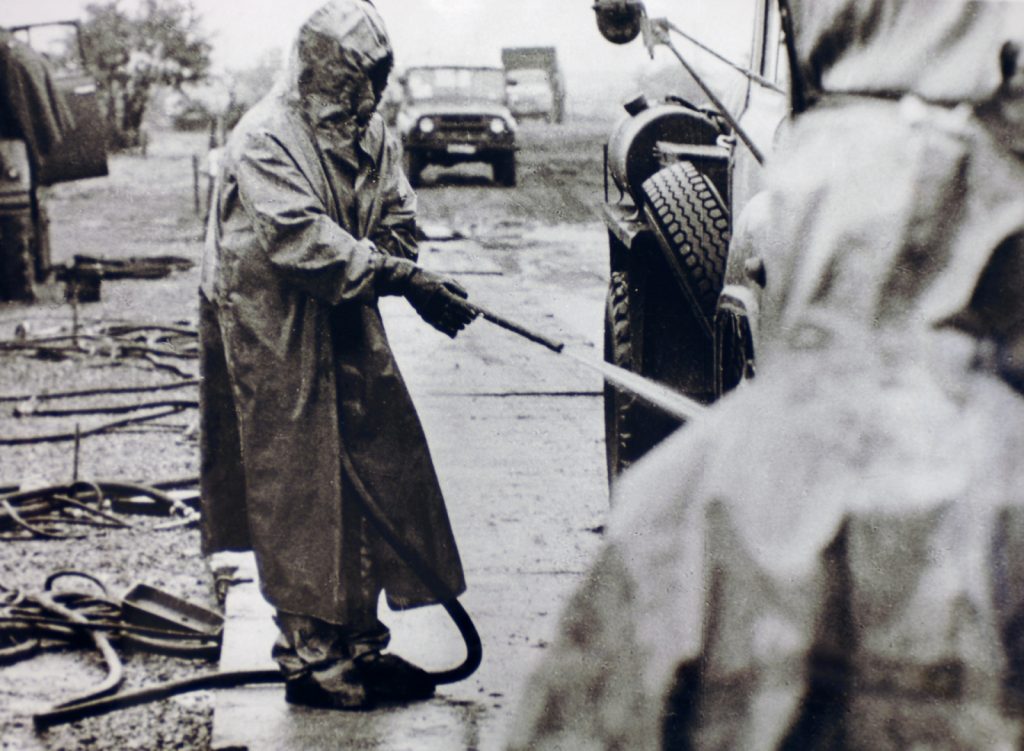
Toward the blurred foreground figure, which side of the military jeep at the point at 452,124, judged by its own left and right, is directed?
front

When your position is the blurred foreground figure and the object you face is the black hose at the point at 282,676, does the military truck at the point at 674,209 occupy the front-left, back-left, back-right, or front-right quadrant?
front-right

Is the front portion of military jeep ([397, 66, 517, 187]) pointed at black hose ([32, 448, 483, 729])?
yes

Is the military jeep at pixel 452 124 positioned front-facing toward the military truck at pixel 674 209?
yes

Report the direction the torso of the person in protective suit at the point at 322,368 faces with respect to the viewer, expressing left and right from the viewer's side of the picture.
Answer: facing the viewer and to the right of the viewer

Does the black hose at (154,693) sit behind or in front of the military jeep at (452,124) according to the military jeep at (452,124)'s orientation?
in front

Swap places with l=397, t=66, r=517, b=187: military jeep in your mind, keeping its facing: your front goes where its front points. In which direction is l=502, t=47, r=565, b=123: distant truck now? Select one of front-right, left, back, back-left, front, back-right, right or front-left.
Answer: back

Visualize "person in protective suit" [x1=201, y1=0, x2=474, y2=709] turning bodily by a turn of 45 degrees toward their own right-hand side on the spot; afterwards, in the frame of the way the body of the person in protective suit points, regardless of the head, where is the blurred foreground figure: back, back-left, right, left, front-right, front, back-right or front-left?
front

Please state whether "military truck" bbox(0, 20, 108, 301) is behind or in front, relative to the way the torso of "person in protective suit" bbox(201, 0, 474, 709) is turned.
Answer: behind

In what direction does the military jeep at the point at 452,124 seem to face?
toward the camera

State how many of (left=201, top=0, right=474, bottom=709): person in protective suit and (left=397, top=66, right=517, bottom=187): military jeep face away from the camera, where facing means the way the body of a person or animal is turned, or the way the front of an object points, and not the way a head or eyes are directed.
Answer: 0

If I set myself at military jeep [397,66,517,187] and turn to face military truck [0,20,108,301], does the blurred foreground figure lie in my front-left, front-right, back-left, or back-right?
front-left

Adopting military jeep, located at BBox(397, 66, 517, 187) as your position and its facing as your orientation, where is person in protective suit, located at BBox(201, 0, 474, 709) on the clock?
The person in protective suit is roughly at 12 o'clock from the military jeep.
